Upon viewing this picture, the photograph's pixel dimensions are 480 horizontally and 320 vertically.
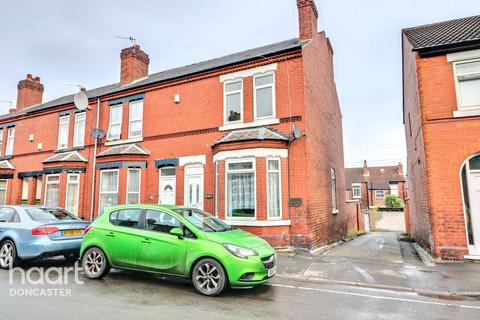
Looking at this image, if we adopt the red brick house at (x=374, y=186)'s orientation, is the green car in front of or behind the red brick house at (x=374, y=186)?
in front

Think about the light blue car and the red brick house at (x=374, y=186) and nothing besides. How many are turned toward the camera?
1

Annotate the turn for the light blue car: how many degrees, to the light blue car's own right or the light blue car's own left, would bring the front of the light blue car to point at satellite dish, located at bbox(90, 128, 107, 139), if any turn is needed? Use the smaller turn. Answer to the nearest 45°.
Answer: approximately 45° to the light blue car's own right

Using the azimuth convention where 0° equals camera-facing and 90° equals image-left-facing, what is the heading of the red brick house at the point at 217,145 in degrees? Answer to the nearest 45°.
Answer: approximately 45°

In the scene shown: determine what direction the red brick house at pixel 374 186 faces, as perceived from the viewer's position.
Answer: facing the viewer

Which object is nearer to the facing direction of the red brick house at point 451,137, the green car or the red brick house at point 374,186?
the green car

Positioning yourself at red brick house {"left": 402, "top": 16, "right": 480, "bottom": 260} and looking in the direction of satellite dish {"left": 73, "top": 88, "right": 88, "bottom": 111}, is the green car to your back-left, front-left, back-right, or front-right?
front-left

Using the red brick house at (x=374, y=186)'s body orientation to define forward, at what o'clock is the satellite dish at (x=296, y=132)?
The satellite dish is roughly at 12 o'clock from the red brick house.

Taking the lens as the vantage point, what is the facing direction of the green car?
facing the viewer and to the right of the viewer

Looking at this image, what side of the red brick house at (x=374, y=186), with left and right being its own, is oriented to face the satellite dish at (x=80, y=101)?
front

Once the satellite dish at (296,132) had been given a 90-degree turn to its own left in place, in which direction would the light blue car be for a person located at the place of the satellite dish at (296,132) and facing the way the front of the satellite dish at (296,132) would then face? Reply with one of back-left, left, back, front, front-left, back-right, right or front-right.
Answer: back

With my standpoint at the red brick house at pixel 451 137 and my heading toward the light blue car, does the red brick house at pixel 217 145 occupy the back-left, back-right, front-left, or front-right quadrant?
front-right

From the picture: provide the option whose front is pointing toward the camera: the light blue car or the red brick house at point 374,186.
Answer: the red brick house

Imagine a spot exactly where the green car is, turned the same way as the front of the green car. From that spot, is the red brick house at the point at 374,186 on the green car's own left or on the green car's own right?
on the green car's own left
